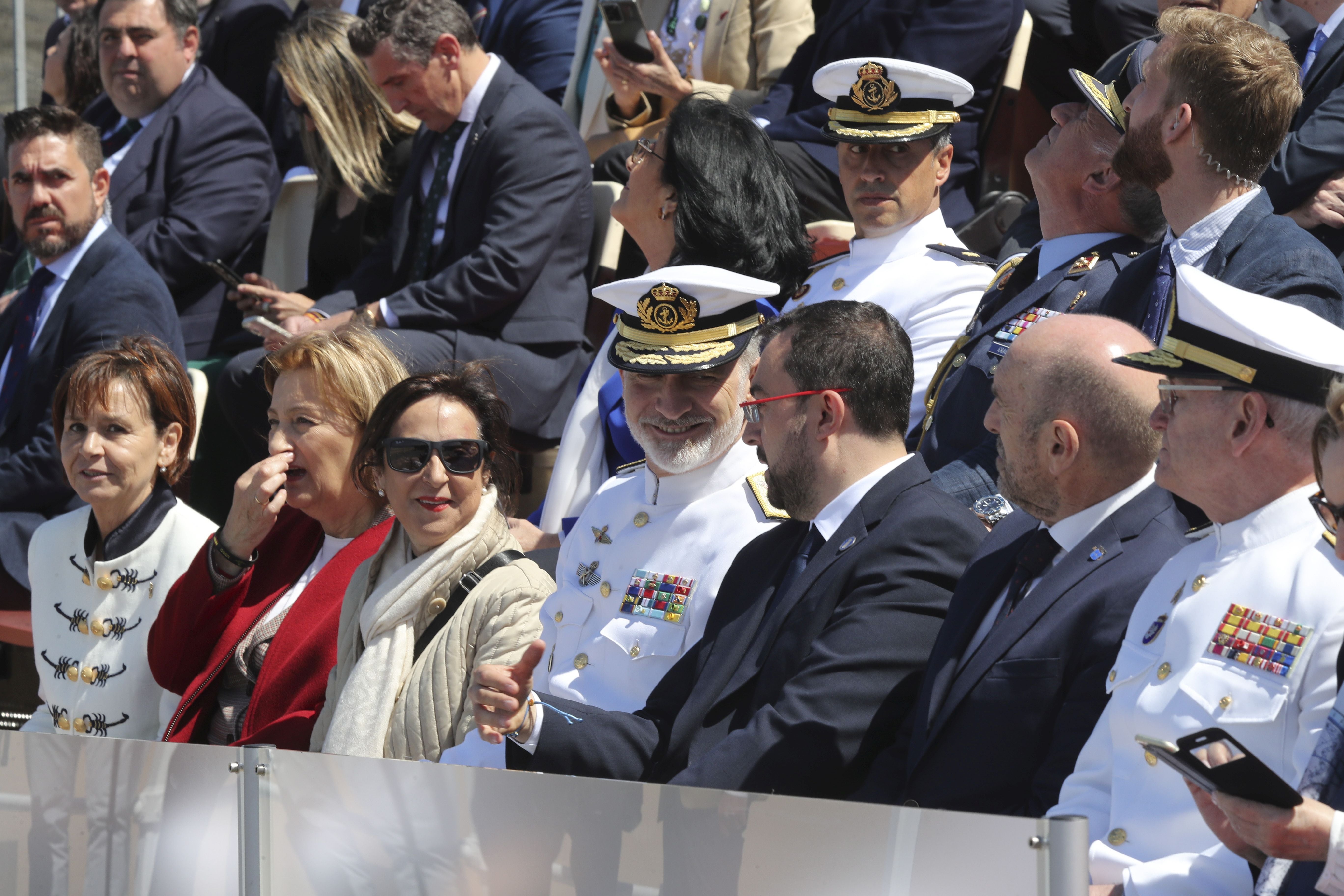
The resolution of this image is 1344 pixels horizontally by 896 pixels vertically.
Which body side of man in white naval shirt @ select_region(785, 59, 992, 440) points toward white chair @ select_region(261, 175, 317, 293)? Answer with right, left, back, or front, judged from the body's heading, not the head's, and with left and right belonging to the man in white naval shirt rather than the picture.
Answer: right

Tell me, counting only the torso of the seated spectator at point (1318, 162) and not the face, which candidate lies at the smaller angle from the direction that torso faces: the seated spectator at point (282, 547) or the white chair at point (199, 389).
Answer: the seated spectator

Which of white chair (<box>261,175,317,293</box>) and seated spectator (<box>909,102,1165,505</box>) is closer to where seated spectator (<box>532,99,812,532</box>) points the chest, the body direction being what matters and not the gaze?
the white chair

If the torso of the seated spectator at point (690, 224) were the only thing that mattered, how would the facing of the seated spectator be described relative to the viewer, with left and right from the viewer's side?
facing to the left of the viewer

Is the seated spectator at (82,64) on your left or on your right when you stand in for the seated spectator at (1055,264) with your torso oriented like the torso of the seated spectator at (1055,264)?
on your right

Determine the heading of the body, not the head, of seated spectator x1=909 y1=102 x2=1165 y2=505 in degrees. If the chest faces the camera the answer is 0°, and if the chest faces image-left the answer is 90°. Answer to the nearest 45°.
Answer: approximately 45°

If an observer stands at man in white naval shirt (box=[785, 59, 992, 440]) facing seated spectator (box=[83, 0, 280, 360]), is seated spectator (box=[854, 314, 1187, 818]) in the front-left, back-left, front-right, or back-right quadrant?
back-left

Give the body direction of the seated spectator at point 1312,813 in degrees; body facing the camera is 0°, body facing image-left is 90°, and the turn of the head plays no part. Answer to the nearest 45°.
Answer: approximately 45°
